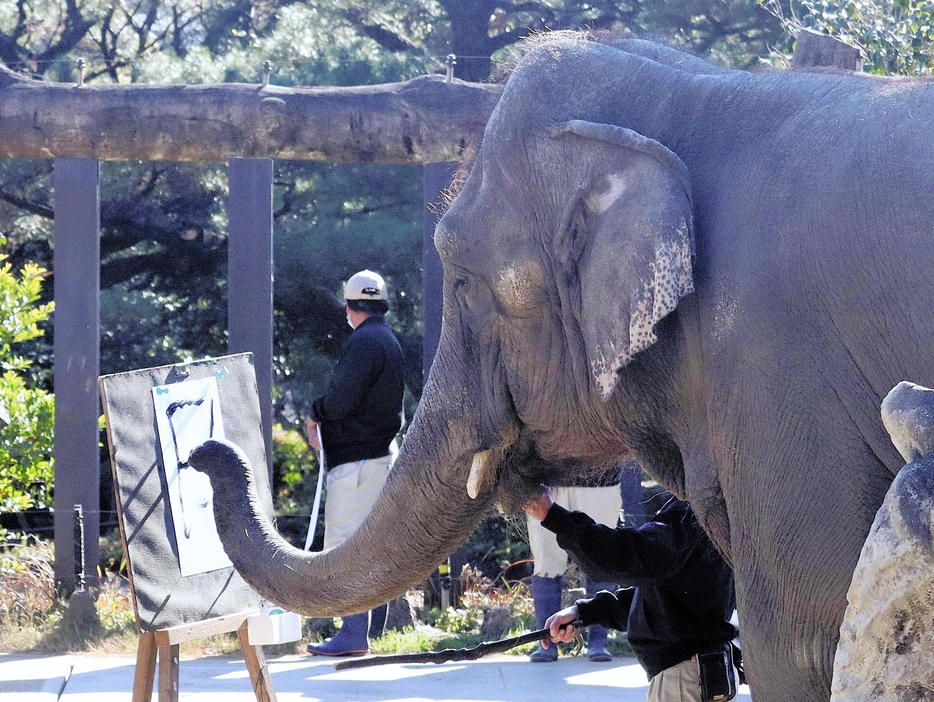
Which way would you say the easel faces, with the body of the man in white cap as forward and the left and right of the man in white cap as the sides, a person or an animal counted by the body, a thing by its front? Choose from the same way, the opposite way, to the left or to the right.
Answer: the opposite way

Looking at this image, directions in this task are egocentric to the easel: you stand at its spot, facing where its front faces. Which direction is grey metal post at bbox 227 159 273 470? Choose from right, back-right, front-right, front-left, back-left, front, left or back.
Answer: back-left

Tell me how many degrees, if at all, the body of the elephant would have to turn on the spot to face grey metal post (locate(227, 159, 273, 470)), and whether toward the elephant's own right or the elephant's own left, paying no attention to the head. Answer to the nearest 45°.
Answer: approximately 90° to the elephant's own right

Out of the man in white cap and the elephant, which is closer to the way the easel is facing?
the elephant

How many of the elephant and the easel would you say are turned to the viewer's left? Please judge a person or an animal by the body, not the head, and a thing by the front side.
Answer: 1

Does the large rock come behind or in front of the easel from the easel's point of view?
in front

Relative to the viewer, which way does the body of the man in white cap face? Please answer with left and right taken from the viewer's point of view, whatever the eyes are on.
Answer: facing away from the viewer and to the left of the viewer

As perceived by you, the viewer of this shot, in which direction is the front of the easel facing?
facing the viewer and to the right of the viewer

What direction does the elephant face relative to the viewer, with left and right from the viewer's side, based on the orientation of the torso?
facing to the left of the viewer
